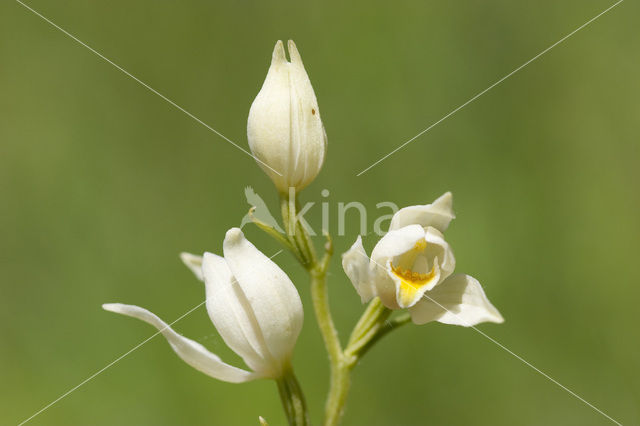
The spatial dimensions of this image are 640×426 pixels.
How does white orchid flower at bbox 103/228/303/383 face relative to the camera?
to the viewer's left
